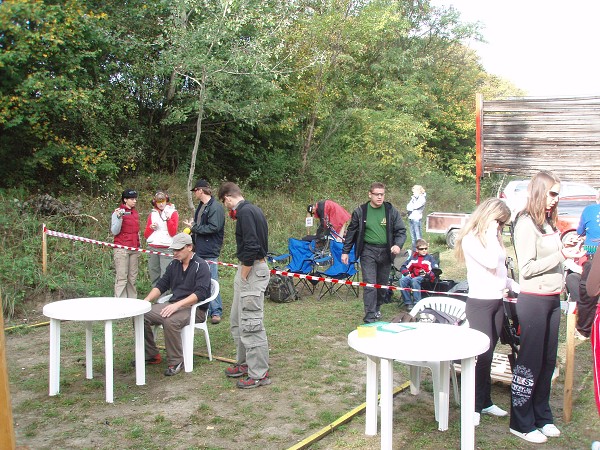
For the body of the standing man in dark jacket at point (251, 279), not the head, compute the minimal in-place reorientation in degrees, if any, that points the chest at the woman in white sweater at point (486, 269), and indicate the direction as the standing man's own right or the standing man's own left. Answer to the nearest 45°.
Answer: approximately 135° to the standing man's own left

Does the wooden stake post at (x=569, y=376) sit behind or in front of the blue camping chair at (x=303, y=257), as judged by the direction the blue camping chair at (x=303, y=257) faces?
in front

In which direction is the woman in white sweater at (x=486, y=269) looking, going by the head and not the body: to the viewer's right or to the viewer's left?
to the viewer's right

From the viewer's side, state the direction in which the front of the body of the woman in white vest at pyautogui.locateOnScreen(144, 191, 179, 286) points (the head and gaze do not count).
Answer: toward the camera

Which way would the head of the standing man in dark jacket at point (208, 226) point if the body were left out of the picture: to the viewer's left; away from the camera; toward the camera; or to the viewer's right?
to the viewer's left

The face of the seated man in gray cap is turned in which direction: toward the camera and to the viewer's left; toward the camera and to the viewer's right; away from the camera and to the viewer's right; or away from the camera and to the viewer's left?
toward the camera and to the viewer's left

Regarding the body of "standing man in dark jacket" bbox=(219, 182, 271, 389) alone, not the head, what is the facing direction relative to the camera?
to the viewer's left

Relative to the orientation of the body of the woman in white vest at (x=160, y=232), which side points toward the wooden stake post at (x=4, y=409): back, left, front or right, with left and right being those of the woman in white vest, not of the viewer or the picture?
front

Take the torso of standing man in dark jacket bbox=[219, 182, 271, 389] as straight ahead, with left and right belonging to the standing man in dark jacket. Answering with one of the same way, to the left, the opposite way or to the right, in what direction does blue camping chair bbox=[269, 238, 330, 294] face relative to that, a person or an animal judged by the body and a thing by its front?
to the left
